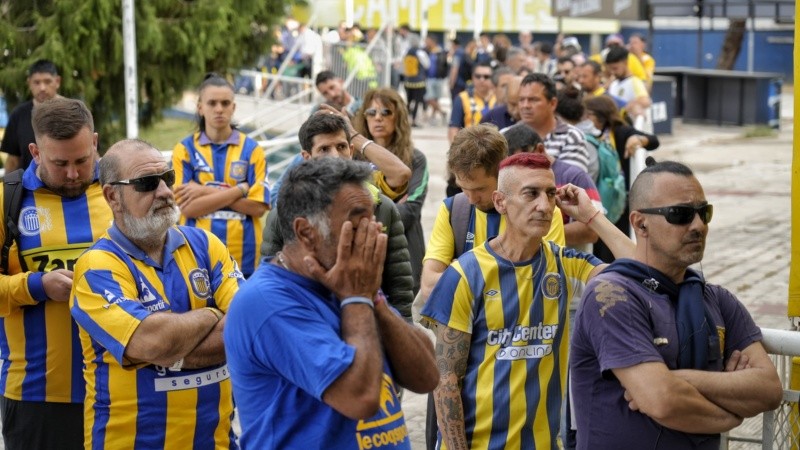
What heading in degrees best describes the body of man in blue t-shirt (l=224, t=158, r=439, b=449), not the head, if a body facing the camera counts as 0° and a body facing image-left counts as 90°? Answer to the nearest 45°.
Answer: approximately 315°

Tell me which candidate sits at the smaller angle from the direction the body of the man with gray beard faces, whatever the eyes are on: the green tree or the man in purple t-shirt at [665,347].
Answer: the man in purple t-shirt

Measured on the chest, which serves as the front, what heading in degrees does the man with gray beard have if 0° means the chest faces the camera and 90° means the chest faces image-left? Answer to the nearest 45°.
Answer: approximately 315°

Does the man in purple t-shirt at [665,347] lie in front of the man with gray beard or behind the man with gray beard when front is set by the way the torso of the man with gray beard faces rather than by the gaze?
in front

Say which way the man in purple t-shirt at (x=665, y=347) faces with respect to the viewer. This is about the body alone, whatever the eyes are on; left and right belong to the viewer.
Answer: facing the viewer and to the right of the viewer

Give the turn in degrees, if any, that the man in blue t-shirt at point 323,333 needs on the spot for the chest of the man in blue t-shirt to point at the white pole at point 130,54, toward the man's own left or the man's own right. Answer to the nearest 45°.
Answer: approximately 135° to the man's own left

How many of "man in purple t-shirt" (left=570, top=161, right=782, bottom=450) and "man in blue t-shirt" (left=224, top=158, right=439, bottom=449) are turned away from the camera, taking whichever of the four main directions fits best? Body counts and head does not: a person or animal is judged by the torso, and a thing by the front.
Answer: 0

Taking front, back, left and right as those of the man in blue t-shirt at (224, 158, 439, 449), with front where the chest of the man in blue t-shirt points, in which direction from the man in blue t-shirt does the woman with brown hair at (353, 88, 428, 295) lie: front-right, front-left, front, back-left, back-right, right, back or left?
back-left

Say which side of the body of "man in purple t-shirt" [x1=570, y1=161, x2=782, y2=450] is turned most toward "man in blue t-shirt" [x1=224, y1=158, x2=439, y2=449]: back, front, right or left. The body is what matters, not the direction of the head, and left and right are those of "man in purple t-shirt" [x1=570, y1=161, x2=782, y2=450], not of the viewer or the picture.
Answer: right

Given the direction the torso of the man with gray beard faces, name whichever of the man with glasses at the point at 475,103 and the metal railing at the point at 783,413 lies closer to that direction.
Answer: the metal railing
